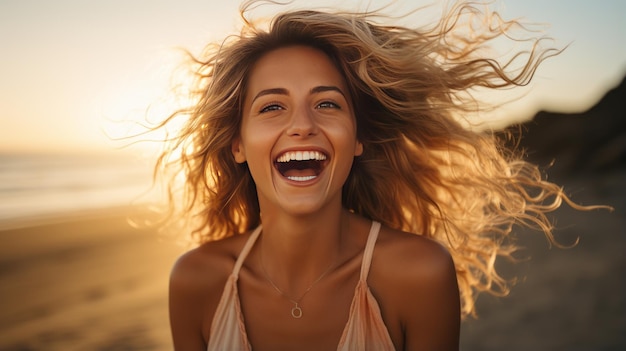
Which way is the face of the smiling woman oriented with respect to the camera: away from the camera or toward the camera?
toward the camera

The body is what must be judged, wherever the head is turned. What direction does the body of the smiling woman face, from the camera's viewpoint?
toward the camera
